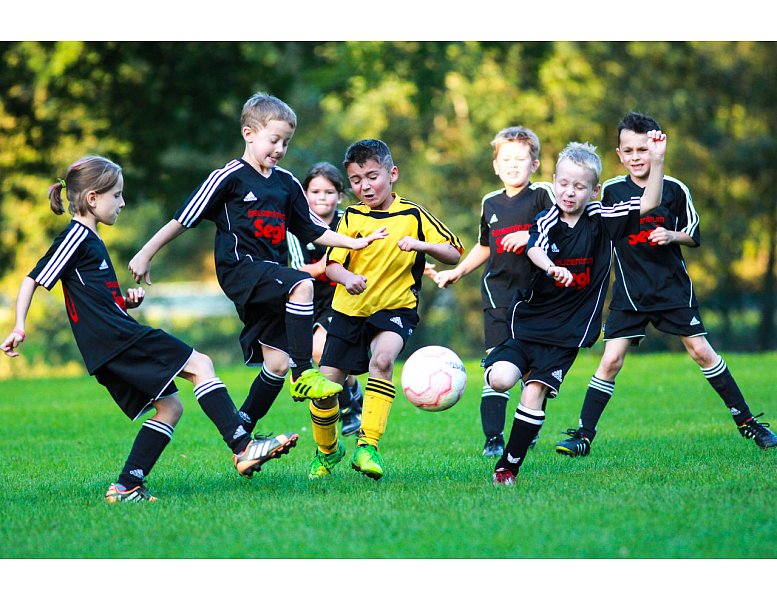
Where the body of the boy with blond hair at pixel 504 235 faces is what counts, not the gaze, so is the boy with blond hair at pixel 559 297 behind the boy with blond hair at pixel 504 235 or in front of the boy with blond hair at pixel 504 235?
in front

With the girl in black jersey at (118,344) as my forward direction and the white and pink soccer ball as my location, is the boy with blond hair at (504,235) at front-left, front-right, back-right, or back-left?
back-right

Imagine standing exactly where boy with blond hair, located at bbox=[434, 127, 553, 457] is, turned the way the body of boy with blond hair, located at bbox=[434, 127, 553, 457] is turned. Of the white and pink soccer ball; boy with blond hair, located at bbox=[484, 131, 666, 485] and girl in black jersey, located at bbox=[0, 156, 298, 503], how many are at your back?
0

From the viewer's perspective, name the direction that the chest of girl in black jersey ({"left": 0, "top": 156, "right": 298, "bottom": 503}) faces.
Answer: to the viewer's right

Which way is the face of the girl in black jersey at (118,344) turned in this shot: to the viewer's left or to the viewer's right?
to the viewer's right

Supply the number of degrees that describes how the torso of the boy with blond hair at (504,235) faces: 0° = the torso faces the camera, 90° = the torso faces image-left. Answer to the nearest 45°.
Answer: approximately 0°

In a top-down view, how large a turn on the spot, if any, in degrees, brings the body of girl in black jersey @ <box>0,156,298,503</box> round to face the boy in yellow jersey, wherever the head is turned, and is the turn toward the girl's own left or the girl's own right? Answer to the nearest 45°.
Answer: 0° — they already face them

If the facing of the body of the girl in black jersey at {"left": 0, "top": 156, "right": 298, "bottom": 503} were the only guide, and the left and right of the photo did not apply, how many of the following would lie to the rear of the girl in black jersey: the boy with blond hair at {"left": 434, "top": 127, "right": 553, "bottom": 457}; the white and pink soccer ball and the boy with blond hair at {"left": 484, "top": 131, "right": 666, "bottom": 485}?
0

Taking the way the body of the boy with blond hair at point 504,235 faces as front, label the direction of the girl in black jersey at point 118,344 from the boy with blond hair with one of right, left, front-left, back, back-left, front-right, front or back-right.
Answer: front-right

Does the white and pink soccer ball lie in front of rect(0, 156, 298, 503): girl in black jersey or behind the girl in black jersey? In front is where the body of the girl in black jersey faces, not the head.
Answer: in front

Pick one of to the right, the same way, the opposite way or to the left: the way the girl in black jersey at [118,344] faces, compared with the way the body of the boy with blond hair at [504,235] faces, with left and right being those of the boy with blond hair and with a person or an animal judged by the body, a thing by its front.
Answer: to the left

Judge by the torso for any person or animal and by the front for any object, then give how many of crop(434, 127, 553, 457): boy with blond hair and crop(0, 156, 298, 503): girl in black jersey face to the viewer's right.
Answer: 1

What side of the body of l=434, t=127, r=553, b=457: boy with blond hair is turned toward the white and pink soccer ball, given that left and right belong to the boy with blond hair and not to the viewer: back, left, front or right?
front

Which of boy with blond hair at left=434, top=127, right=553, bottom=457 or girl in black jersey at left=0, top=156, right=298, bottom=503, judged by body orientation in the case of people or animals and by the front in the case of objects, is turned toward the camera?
the boy with blond hair

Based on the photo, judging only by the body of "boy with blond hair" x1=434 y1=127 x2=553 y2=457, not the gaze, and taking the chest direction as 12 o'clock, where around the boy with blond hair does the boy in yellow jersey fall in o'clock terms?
The boy in yellow jersey is roughly at 1 o'clock from the boy with blond hair.

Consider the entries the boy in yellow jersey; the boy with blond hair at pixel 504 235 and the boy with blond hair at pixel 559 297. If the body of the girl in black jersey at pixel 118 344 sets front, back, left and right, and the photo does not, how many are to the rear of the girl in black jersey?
0
